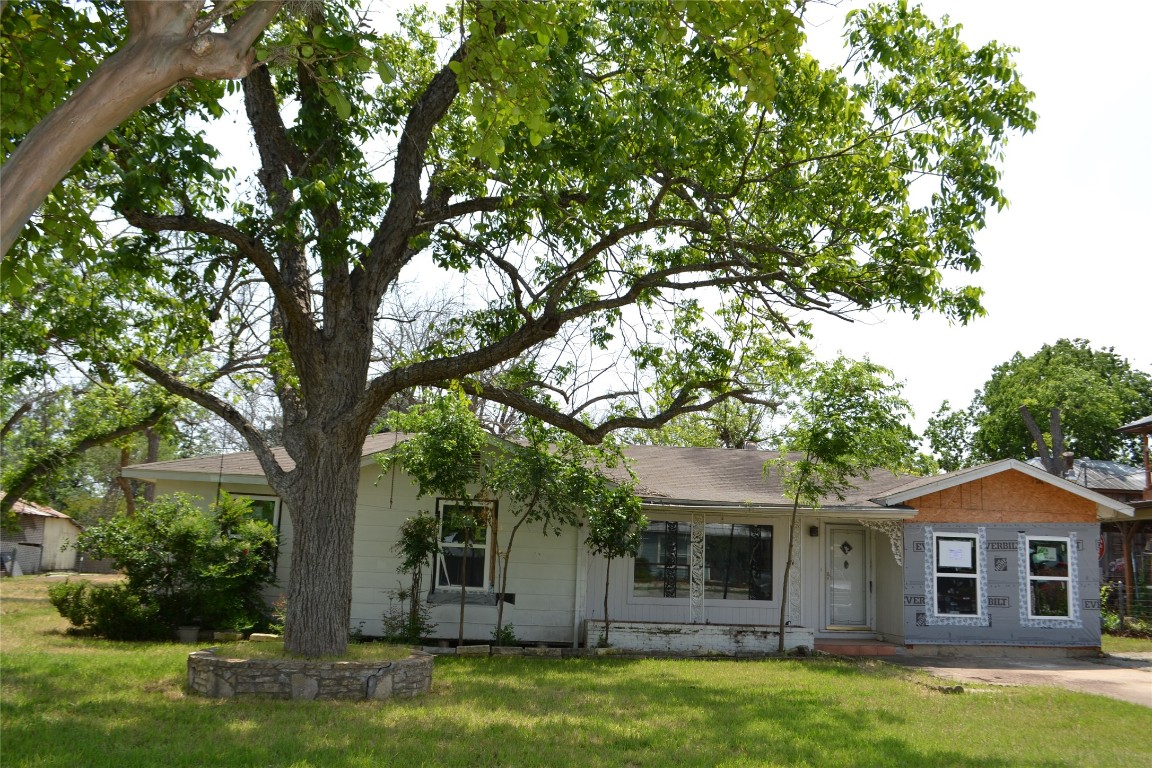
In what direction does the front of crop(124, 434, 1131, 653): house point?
toward the camera

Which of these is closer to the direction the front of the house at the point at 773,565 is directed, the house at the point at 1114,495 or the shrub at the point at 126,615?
the shrub

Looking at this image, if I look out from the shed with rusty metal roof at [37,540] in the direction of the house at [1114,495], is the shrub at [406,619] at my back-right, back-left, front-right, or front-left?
front-right

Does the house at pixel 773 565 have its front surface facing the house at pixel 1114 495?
no

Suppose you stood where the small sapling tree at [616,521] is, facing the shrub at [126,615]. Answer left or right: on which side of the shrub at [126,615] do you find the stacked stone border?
left

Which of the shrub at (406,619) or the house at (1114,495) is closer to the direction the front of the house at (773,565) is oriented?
the shrub

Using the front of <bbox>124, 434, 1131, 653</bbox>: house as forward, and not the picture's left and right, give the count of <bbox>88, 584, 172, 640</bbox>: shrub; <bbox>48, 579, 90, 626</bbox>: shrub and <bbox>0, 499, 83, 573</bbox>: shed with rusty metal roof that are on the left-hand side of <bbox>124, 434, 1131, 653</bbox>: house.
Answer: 0

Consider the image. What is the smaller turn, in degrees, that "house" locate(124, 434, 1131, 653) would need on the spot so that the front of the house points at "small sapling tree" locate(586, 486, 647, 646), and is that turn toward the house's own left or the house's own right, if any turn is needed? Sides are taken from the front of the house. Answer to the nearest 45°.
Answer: approximately 45° to the house's own right

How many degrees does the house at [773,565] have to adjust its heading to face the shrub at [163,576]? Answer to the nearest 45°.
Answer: approximately 90° to its right

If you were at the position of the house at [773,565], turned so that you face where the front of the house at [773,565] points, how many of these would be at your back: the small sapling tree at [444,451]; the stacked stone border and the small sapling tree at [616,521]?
0

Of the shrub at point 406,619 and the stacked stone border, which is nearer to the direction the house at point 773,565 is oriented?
the stacked stone border

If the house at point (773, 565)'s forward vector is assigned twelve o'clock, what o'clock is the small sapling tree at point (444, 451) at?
The small sapling tree is roughly at 2 o'clock from the house.

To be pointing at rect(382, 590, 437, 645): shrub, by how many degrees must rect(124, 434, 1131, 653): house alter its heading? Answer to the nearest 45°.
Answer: approximately 90° to its right

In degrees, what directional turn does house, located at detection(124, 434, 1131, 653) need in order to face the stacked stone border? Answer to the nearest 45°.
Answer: approximately 45° to its right

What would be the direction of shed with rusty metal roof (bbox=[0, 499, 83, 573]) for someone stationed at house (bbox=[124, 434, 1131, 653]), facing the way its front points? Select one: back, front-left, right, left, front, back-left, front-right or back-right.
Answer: back-right
